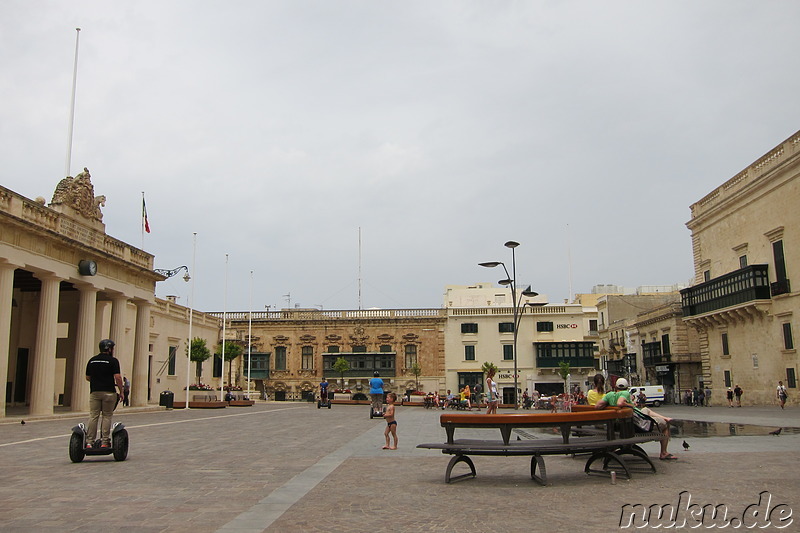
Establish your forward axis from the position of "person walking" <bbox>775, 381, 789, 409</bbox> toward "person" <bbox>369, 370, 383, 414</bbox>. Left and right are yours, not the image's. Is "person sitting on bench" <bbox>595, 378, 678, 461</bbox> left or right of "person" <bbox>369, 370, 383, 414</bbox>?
left

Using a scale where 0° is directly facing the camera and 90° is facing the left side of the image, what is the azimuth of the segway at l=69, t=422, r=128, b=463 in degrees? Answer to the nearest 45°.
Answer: approximately 180°

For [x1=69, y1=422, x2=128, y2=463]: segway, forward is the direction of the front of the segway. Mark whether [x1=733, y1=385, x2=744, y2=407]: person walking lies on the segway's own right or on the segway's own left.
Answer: on the segway's own right

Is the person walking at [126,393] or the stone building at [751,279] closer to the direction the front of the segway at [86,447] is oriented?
the person walking

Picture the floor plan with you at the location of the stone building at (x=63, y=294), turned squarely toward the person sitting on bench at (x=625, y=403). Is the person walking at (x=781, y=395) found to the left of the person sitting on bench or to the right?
left

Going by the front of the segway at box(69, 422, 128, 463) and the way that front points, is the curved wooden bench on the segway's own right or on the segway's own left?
on the segway's own right

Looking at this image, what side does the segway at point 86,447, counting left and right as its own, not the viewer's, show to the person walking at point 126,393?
front

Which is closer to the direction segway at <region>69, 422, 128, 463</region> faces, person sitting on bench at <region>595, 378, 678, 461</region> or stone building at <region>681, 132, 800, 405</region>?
the stone building

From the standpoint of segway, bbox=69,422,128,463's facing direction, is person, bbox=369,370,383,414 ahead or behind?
ahead

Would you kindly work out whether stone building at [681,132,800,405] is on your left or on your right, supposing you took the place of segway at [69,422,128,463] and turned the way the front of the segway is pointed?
on your right
